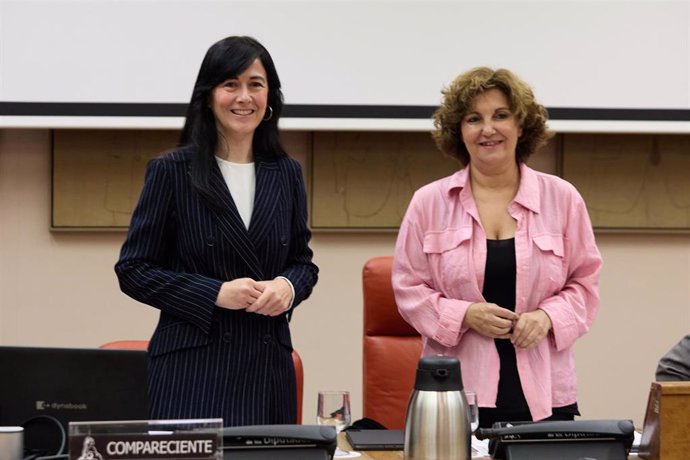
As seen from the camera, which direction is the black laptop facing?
away from the camera

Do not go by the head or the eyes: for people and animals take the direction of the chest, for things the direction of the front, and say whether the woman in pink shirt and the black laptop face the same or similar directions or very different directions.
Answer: very different directions

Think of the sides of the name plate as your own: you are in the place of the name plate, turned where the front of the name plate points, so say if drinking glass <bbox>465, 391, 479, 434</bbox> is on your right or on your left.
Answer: on your left

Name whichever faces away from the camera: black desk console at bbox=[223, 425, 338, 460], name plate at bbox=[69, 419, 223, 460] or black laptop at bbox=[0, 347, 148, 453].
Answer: the black laptop

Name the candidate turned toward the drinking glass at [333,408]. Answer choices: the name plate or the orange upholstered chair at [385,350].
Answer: the orange upholstered chair

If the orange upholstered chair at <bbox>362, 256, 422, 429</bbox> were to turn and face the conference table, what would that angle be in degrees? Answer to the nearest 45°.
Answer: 0° — it already faces it
